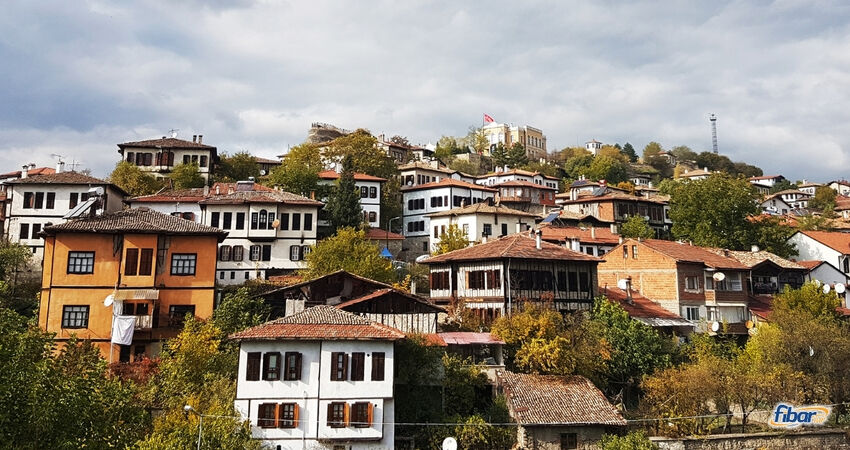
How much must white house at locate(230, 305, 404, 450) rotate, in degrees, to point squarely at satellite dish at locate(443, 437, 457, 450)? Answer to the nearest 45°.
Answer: approximately 90° to its left

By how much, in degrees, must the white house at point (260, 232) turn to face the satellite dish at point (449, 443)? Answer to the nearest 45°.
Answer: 0° — it already faces it

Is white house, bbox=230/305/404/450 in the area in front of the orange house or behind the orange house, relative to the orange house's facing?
in front

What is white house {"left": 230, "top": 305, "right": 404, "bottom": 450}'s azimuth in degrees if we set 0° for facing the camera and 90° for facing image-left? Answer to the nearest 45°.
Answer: approximately 0°

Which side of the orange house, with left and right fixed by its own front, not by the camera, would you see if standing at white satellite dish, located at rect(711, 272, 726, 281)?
left

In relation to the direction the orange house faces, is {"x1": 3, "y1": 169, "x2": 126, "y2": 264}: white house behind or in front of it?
behind

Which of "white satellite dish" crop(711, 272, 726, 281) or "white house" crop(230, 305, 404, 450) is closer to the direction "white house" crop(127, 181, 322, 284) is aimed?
the white house

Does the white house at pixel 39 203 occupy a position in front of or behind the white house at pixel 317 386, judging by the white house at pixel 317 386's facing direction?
behind

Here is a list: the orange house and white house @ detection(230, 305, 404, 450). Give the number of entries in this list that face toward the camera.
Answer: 2

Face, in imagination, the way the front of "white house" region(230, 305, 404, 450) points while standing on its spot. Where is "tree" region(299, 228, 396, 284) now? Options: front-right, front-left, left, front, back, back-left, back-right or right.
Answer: back

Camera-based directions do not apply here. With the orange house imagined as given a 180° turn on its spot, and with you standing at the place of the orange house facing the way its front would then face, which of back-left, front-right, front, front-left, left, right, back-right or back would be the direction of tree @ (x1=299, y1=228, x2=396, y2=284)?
right

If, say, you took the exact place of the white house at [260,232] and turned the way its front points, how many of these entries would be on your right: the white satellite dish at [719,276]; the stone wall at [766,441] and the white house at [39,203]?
1

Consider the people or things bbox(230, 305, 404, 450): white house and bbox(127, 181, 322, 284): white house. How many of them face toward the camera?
2
